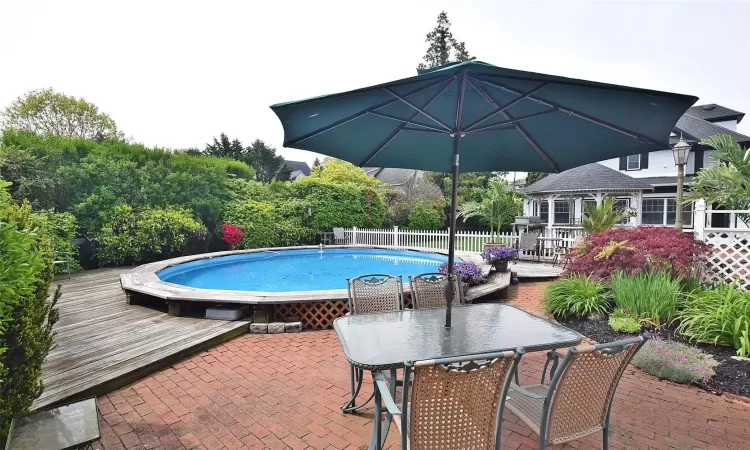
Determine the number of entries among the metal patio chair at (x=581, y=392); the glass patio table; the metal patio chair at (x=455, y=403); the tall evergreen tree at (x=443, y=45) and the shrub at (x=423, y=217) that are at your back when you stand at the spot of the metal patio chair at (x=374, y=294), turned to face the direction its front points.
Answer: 2

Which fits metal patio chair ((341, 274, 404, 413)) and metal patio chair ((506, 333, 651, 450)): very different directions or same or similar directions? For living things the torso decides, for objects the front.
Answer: very different directions

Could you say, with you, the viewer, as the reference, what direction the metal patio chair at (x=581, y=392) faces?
facing away from the viewer and to the left of the viewer

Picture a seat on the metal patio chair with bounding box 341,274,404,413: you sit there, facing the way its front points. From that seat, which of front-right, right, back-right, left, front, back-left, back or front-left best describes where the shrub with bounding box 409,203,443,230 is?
back

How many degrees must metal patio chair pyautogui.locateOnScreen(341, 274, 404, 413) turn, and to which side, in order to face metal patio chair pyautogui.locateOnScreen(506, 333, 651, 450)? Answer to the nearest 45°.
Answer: approximately 45° to its left

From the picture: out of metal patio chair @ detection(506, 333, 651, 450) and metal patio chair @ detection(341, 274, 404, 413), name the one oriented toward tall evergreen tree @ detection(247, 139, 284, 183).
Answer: metal patio chair @ detection(506, 333, 651, 450)

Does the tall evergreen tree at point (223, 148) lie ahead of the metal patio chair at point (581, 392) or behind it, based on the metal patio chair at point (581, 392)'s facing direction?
ahead

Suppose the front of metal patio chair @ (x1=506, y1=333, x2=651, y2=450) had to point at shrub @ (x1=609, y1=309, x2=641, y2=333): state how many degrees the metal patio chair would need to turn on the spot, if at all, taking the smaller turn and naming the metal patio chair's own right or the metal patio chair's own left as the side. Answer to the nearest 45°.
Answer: approximately 45° to the metal patio chair's own right

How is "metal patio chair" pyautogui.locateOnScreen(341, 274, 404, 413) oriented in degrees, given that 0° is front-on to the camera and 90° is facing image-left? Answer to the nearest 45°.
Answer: approximately 0°

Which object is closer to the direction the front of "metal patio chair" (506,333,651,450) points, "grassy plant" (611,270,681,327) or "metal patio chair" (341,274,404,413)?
the metal patio chair
